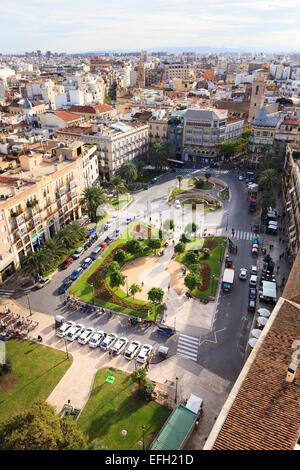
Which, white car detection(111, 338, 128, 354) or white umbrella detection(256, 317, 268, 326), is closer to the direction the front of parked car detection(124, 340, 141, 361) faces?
the white car

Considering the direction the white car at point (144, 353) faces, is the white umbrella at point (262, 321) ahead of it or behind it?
behind

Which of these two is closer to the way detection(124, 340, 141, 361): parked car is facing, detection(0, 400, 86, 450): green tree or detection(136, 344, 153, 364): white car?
the green tree

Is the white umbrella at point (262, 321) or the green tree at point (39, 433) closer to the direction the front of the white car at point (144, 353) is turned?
the green tree

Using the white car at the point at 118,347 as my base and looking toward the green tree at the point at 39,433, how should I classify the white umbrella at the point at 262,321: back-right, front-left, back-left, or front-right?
back-left

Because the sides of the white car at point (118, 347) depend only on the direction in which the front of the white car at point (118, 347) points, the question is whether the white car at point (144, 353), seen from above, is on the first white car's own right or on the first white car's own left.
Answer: on the first white car's own left
